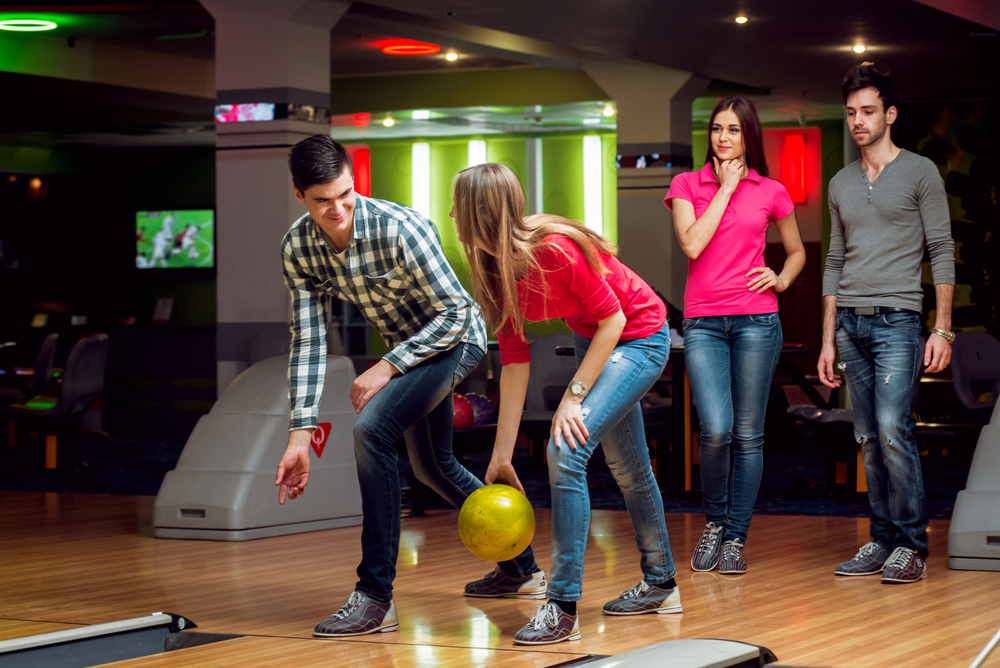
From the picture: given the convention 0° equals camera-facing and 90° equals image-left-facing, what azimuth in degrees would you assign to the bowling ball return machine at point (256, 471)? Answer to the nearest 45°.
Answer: approximately 225°

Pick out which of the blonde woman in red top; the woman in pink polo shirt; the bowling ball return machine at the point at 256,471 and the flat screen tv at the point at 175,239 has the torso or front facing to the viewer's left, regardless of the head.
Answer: the blonde woman in red top

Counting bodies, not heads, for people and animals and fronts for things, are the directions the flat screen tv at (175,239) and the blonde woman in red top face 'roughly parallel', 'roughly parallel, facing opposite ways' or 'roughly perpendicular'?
roughly perpendicular

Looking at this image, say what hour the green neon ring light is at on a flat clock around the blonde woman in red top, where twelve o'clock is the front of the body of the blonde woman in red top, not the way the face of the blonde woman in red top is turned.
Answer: The green neon ring light is roughly at 2 o'clock from the blonde woman in red top.

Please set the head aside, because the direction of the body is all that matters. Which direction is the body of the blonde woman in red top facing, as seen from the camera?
to the viewer's left

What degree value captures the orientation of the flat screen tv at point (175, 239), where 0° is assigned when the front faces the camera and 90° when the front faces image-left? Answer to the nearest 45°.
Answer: approximately 0°

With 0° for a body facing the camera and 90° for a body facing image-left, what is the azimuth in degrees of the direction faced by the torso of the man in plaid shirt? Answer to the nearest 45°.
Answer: approximately 45°

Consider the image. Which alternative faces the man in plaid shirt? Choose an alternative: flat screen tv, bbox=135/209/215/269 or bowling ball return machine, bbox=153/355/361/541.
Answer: the flat screen tv
